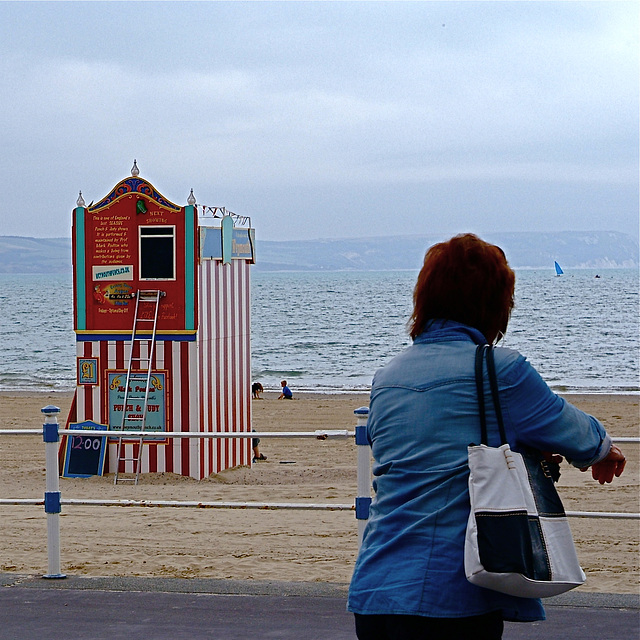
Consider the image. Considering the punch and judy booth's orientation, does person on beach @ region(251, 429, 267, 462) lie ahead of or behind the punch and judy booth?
behind

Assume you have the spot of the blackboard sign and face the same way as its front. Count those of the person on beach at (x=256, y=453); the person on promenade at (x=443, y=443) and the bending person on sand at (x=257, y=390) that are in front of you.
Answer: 1

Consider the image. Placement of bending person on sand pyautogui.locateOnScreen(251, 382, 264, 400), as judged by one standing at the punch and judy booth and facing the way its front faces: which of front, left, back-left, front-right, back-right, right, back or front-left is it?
back

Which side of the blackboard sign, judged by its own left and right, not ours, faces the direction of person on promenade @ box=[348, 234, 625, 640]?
front

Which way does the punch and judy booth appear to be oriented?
toward the camera

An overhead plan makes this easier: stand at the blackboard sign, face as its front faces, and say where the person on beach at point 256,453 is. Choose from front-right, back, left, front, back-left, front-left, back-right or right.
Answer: back-left

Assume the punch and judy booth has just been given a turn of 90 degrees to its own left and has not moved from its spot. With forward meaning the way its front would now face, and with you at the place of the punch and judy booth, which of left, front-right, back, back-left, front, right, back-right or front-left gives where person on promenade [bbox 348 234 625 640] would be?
right

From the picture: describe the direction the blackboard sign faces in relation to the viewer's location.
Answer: facing the viewer
